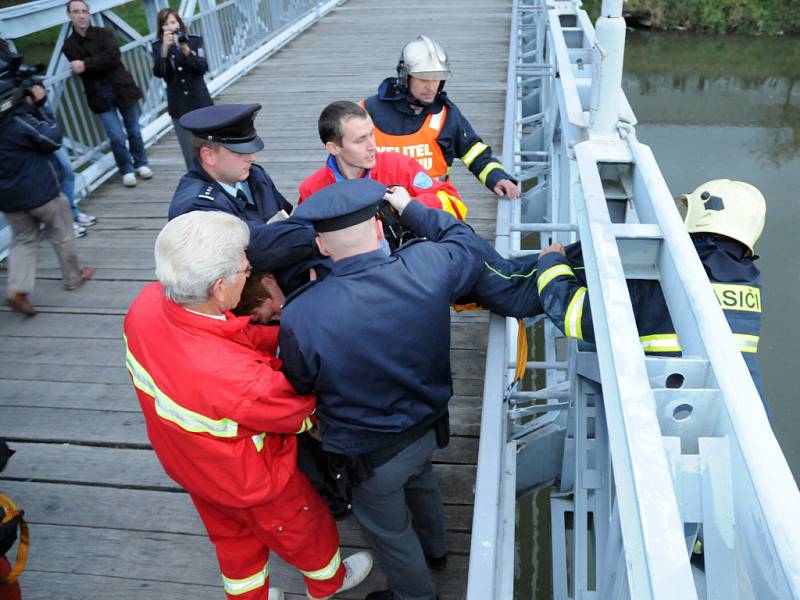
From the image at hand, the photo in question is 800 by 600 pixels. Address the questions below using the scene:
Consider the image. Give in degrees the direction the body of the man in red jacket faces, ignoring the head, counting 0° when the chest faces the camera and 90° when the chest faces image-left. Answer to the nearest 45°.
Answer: approximately 315°

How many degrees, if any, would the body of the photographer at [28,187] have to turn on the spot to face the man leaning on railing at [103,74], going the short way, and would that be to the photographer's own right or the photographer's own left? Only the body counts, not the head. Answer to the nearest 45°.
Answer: approximately 45° to the photographer's own left

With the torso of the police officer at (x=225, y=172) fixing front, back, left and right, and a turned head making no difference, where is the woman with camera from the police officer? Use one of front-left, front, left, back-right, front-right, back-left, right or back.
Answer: back-left

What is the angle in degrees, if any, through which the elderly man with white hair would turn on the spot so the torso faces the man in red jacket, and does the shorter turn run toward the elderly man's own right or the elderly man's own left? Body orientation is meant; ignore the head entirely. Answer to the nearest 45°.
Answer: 0° — they already face them

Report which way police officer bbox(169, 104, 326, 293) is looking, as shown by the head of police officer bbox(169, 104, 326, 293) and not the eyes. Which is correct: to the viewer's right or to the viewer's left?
to the viewer's right

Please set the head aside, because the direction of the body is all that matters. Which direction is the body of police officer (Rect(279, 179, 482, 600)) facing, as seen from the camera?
away from the camera

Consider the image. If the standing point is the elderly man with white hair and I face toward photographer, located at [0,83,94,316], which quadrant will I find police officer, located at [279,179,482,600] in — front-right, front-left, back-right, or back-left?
back-right
